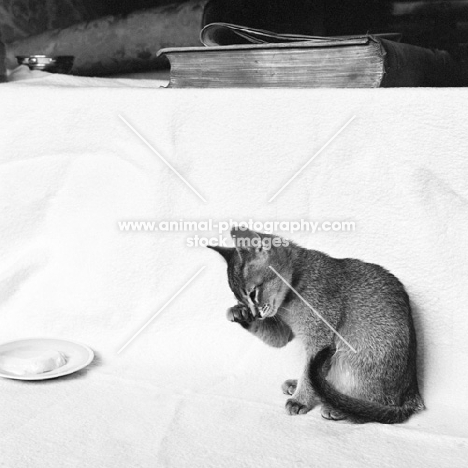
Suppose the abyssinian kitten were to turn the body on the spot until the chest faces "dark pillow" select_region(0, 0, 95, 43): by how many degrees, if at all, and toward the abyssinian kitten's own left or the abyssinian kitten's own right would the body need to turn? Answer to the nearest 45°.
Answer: approximately 45° to the abyssinian kitten's own right

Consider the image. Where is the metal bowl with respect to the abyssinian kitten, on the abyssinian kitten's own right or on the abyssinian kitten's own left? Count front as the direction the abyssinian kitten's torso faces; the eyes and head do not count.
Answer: on the abyssinian kitten's own right

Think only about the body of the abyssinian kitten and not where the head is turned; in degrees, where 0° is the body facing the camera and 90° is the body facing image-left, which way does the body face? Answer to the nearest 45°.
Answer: approximately 90°
